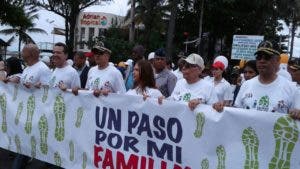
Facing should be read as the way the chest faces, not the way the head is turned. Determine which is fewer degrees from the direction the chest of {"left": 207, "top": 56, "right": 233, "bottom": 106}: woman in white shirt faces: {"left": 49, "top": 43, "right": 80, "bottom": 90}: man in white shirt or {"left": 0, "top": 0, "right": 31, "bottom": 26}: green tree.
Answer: the man in white shirt

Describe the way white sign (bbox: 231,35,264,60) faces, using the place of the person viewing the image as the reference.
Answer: facing the viewer

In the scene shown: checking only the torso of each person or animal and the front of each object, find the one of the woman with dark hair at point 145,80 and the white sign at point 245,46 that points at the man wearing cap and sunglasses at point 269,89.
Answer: the white sign

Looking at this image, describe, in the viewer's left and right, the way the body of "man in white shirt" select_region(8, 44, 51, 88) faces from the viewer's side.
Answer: facing the viewer and to the left of the viewer

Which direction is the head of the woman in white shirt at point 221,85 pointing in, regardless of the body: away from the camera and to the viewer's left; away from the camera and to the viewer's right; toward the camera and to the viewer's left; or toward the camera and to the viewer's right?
toward the camera and to the viewer's left

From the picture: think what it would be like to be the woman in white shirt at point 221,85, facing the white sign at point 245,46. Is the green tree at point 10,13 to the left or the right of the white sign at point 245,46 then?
left

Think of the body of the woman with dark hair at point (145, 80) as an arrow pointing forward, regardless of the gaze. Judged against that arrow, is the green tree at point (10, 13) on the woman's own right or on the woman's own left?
on the woman's own right

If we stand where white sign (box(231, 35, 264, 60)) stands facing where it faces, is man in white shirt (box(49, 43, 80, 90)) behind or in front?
in front

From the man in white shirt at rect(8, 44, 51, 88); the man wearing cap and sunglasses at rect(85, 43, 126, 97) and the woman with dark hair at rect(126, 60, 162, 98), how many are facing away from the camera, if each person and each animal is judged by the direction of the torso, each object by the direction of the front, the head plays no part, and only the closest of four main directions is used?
0
